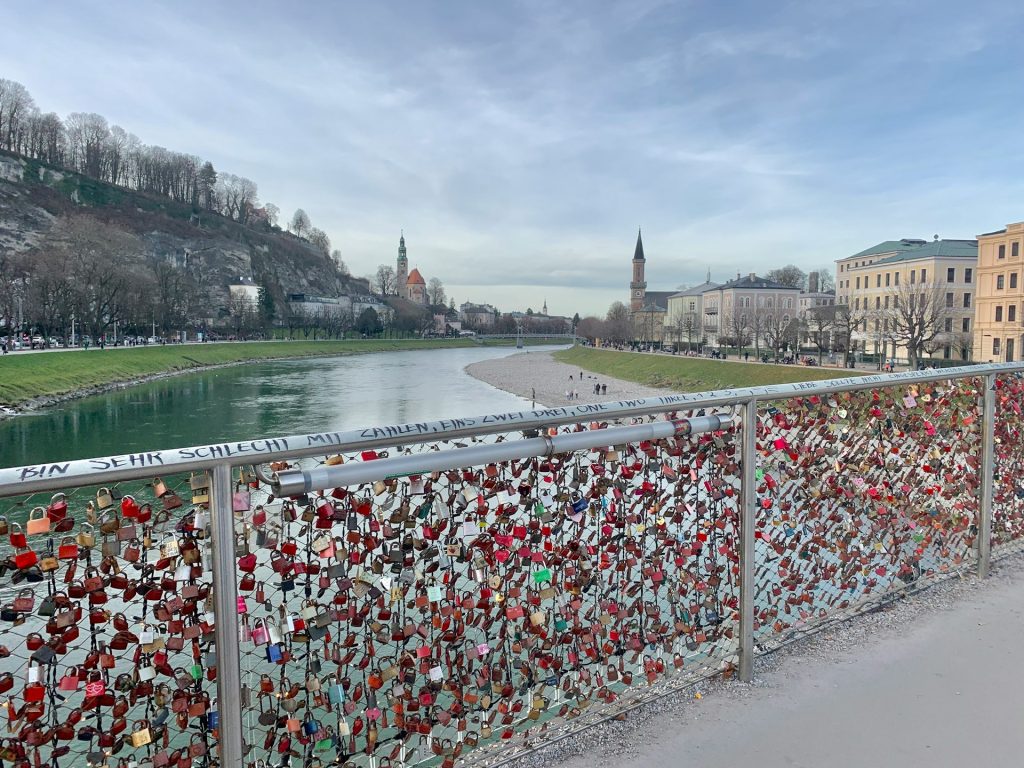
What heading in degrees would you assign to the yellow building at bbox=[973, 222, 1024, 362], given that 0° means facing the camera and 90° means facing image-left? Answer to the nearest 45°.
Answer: approximately 45°
